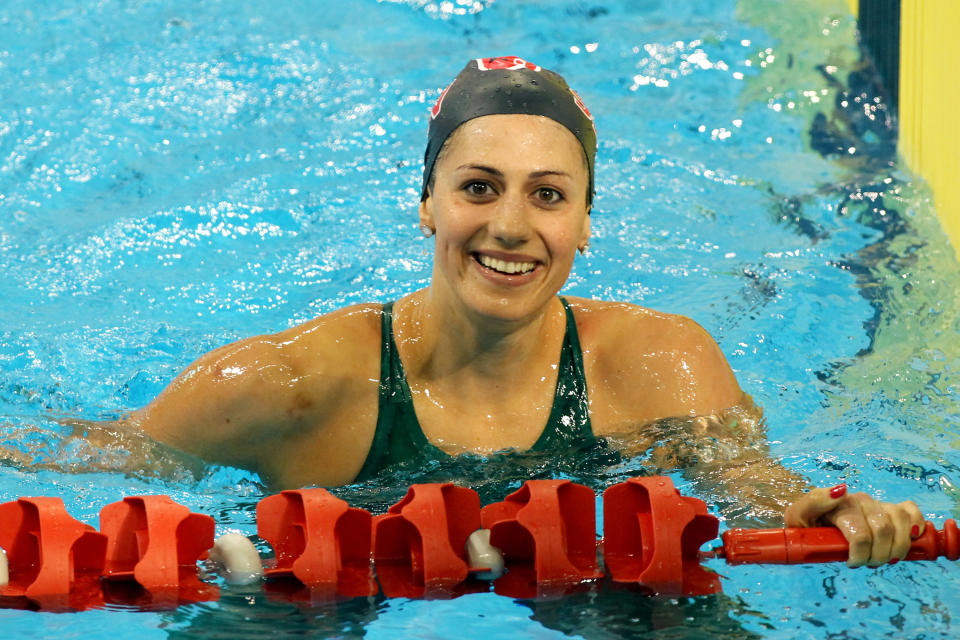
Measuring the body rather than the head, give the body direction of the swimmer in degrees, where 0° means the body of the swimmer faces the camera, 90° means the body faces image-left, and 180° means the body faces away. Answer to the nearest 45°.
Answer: approximately 0°
